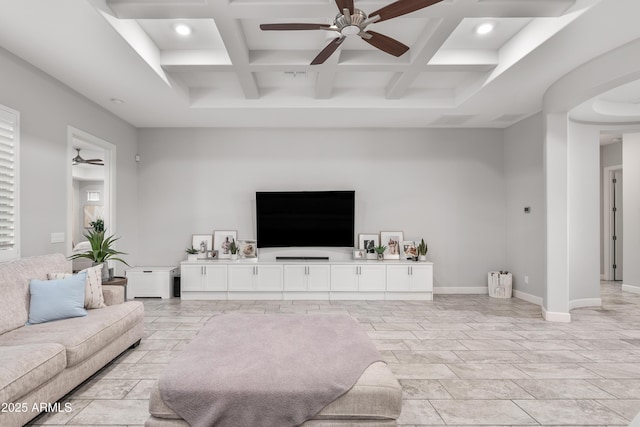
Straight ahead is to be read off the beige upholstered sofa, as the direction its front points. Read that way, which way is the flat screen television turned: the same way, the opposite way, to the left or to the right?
to the right

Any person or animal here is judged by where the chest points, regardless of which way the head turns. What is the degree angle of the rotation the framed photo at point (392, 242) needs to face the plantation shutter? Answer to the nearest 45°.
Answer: approximately 45° to its right

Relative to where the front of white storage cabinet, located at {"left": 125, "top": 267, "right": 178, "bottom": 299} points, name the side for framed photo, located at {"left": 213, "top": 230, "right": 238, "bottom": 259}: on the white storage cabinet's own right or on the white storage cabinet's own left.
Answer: on the white storage cabinet's own left

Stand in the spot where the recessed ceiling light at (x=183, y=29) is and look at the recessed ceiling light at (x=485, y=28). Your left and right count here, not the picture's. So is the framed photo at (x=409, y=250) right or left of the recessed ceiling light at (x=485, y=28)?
left

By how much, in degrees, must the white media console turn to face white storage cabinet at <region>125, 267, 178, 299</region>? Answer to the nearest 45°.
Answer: approximately 90° to its right

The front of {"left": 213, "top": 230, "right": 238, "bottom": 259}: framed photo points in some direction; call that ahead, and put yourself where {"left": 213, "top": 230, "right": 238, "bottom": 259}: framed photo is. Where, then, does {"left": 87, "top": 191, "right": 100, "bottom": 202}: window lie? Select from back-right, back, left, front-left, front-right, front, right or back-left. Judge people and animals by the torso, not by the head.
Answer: back-right

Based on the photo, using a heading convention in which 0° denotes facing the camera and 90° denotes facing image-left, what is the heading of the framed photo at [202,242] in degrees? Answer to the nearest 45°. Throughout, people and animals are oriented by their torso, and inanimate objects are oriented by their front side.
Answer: approximately 0°

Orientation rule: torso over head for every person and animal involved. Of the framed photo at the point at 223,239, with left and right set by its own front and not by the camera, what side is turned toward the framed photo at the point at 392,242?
left

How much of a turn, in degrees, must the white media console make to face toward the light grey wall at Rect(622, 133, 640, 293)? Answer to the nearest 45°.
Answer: approximately 90° to its left

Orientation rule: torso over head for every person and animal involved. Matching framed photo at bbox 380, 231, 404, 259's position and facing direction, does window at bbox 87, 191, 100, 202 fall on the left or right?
on its right

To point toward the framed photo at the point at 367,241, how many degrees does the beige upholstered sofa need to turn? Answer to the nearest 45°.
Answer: approximately 45° to its left

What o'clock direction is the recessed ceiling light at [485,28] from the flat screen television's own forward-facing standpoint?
The recessed ceiling light is roughly at 11 o'clock from the flat screen television.

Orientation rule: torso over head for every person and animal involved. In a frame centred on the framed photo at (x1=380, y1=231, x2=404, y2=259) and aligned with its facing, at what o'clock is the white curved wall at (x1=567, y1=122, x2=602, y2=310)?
The white curved wall is roughly at 9 o'clock from the framed photo.
